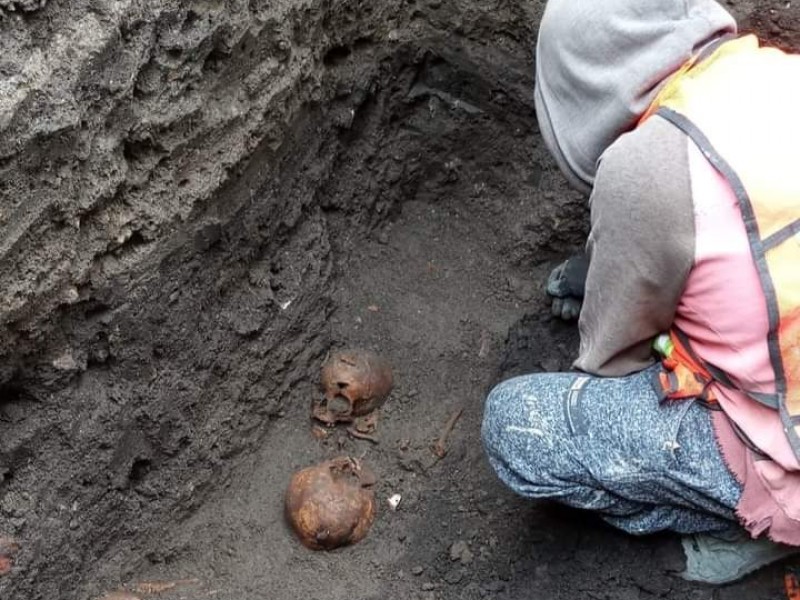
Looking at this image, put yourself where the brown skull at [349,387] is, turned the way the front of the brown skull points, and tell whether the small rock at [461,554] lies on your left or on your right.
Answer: on your left

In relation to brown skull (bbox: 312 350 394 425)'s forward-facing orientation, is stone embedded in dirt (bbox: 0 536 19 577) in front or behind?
in front

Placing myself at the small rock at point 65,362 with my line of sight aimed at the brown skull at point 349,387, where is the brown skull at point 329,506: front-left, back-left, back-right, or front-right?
front-right

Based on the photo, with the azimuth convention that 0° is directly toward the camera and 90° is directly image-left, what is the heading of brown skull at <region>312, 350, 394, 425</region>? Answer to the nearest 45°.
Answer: approximately 45°

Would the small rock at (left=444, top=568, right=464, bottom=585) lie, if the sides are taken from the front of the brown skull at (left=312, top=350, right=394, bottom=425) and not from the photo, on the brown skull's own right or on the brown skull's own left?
on the brown skull's own left
